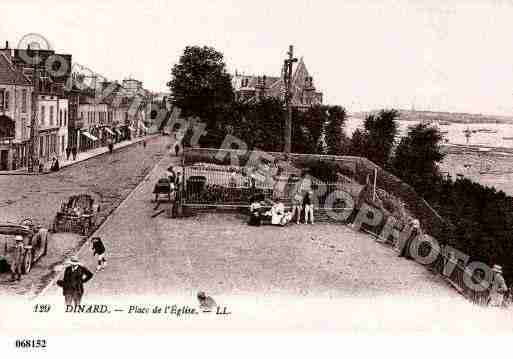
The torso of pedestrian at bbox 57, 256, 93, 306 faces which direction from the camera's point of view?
toward the camera

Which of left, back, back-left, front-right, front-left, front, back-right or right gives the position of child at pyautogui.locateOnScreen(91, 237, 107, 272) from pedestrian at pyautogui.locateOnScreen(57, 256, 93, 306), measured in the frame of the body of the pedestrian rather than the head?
back

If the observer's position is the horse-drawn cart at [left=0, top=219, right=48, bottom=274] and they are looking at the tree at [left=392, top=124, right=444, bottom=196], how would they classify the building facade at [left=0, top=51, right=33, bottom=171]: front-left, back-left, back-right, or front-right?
front-left

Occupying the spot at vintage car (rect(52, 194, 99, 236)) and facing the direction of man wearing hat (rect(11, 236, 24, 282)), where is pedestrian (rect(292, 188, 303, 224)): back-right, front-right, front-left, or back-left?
back-left

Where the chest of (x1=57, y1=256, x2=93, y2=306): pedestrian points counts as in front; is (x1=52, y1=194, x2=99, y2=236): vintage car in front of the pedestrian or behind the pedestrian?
behind

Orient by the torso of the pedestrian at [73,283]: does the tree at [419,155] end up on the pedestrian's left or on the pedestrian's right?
on the pedestrian's left

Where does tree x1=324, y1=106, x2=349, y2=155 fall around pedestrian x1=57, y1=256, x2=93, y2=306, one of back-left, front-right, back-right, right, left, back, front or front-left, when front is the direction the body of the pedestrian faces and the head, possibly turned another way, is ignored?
back-left

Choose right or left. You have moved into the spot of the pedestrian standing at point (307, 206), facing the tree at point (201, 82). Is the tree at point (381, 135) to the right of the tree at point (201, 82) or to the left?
right

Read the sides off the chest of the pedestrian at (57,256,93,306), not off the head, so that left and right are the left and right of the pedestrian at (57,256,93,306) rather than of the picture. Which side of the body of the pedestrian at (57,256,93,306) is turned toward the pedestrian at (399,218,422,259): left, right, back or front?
left

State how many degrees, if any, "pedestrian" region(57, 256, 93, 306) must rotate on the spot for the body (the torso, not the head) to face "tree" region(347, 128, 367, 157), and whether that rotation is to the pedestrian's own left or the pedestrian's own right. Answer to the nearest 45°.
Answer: approximately 135° to the pedestrian's own left

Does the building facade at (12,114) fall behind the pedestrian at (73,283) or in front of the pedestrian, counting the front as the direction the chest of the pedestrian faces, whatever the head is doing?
behind

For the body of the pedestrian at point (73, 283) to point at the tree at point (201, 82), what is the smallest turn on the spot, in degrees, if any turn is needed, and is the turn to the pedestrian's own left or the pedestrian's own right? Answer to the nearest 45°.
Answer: approximately 180°

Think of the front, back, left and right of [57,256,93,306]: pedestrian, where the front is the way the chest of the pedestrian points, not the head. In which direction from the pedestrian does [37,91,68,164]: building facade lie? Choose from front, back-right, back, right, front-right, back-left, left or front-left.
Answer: back
